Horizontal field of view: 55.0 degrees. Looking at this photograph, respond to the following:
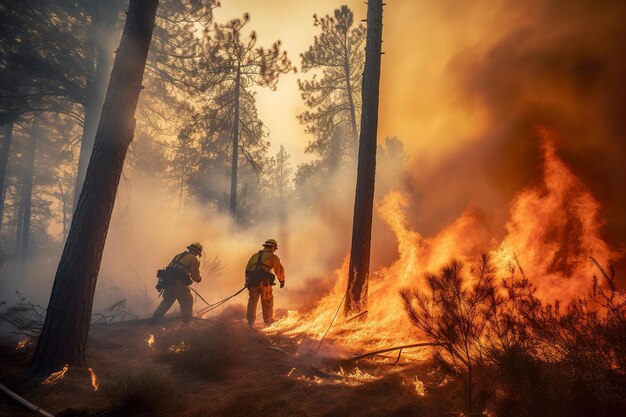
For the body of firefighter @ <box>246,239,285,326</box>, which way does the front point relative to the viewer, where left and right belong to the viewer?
facing away from the viewer and to the right of the viewer

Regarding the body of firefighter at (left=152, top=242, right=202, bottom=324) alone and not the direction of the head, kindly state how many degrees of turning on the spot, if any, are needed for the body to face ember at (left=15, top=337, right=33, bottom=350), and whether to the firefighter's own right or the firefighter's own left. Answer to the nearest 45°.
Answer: approximately 180°

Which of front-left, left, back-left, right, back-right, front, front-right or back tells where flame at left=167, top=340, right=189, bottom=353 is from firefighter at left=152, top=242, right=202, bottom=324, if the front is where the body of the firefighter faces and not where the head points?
back-right

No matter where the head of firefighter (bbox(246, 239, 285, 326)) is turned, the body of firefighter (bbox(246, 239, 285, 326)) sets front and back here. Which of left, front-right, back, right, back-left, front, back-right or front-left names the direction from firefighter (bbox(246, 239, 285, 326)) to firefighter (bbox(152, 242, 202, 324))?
back-left

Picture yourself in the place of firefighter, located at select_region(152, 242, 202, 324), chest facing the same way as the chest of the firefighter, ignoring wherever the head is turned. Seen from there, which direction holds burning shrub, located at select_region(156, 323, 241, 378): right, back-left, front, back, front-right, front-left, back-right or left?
back-right

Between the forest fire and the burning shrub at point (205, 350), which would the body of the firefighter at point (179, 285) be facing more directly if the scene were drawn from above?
the forest fire

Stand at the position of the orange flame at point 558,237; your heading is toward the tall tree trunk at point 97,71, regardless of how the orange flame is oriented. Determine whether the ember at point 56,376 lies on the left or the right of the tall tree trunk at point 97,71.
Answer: left

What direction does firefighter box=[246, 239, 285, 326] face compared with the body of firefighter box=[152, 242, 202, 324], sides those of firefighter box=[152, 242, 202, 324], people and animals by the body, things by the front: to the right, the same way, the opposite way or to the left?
the same way

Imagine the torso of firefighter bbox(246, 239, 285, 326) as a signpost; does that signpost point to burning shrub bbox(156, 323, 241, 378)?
no

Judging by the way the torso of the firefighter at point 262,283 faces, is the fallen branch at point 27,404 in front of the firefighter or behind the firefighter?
behind

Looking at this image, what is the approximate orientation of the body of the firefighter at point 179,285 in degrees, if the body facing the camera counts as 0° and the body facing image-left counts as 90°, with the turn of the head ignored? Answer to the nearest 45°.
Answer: approximately 225°

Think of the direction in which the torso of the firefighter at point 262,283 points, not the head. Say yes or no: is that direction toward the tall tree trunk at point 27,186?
no
